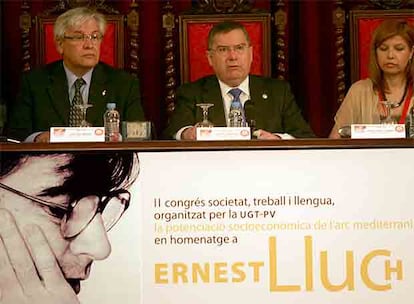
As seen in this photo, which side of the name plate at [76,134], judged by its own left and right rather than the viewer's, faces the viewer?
front

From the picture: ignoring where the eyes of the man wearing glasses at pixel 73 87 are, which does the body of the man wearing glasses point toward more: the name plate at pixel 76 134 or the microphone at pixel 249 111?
the name plate

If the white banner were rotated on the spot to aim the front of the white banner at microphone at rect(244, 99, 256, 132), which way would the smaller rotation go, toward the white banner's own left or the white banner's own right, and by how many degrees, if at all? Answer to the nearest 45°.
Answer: approximately 180°

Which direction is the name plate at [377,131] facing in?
toward the camera

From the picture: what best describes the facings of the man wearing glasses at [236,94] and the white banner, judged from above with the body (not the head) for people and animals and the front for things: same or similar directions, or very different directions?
same or similar directions

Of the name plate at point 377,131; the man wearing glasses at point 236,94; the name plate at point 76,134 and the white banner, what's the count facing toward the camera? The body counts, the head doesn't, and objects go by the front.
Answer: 4

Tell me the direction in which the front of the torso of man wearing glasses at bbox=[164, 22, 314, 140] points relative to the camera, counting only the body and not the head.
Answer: toward the camera

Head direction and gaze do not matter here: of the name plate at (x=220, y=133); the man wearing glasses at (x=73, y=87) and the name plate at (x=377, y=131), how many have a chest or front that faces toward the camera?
3

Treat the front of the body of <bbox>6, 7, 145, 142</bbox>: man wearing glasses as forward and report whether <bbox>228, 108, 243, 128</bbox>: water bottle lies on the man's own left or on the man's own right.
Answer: on the man's own left

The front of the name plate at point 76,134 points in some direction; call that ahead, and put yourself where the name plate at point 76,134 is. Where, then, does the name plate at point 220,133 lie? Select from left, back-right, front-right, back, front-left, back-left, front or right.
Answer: left

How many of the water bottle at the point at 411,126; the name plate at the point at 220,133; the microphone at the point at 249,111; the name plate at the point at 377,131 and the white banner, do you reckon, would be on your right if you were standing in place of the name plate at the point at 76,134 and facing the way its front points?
0

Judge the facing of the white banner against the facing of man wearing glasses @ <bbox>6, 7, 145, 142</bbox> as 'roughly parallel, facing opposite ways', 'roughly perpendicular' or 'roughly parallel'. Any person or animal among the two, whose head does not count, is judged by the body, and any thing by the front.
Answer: roughly parallel

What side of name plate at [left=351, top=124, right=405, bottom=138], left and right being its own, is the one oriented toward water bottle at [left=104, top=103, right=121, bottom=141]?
right

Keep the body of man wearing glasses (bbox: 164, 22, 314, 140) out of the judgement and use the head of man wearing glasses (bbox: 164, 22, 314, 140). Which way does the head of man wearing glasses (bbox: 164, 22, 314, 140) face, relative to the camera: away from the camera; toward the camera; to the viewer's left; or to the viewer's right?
toward the camera

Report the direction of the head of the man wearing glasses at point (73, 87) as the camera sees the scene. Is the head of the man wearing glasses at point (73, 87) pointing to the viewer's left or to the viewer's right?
to the viewer's right

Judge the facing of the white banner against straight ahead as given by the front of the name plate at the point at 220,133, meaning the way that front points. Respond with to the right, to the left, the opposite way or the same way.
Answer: the same way
